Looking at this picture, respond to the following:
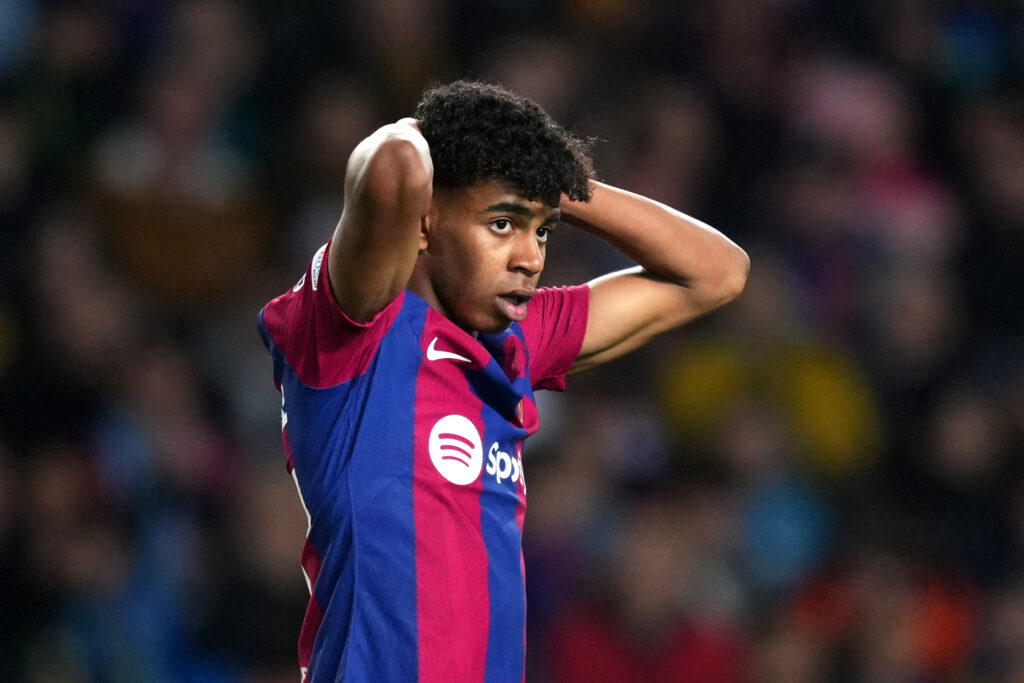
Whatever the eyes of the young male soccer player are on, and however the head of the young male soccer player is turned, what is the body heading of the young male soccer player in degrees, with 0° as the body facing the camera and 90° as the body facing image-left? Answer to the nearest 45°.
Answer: approximately 315°
